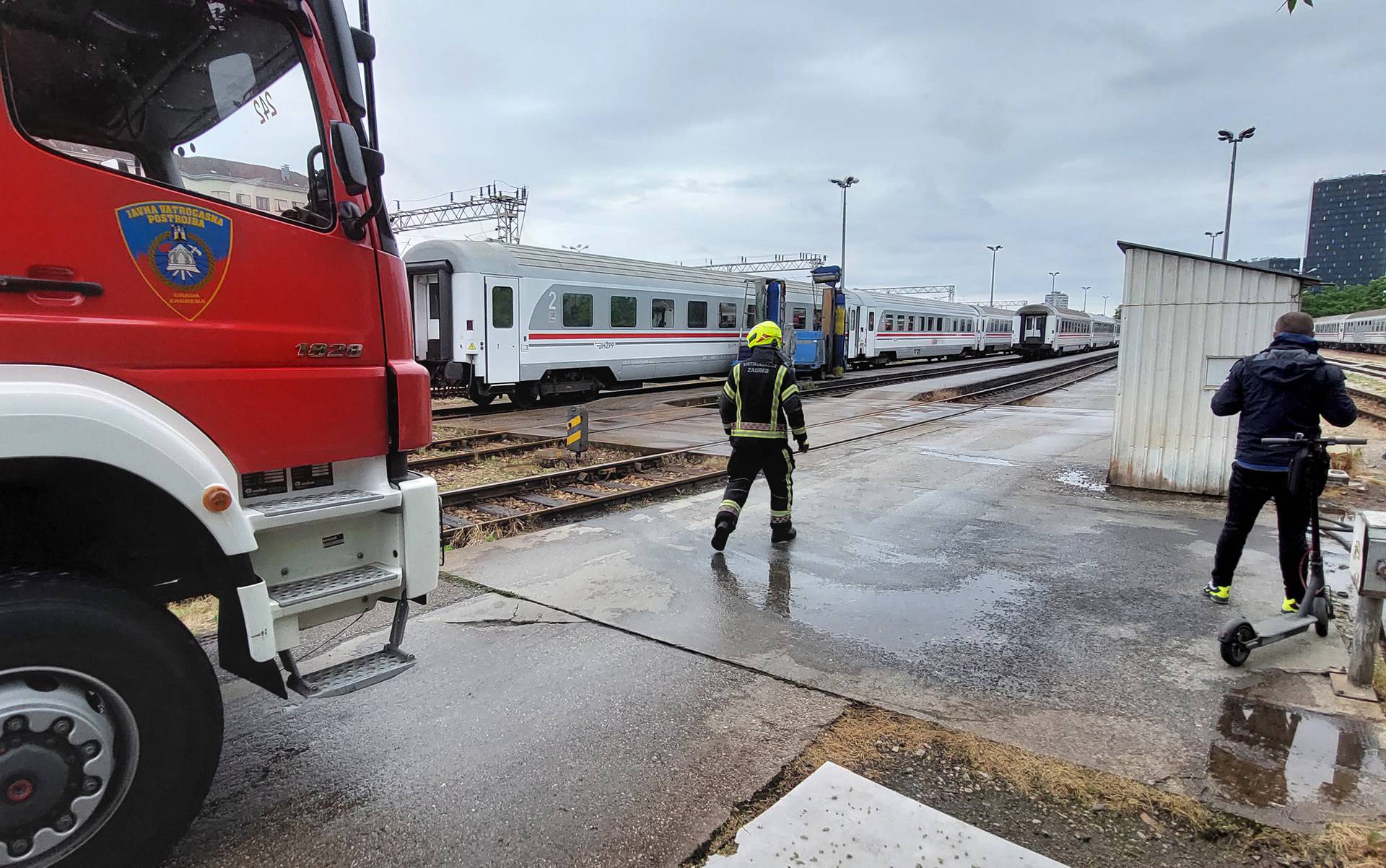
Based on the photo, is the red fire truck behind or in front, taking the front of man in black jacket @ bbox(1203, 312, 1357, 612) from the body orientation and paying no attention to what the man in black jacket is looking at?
behind

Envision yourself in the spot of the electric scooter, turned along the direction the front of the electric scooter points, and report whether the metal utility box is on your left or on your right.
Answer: on your right

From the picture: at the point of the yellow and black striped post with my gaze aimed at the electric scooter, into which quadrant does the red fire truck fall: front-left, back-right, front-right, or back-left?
front-right

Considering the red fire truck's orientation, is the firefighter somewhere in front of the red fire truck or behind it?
in front

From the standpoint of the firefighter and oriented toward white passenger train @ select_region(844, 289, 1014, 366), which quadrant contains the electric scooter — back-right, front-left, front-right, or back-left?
back-right

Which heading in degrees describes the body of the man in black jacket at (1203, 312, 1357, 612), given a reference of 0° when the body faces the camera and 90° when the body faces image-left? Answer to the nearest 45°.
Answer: approximately 180°

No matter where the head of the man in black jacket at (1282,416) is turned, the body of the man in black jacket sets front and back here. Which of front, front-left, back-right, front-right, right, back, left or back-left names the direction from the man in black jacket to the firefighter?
left

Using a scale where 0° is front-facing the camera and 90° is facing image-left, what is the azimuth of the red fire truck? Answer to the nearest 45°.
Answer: approximately 270°

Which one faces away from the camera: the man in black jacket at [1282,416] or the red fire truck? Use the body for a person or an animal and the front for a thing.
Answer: the man in black jacket

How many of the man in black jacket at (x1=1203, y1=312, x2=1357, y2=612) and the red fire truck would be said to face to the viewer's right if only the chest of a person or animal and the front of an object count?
1

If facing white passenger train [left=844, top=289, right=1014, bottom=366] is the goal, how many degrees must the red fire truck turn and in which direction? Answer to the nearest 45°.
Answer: approximately 45° to its left

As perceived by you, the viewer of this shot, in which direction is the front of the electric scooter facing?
facing away from the viewer and to the right of the viewer

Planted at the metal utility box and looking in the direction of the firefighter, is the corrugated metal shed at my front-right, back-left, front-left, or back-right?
front-right

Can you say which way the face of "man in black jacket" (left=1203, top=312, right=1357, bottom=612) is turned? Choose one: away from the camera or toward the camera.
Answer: away from the camera

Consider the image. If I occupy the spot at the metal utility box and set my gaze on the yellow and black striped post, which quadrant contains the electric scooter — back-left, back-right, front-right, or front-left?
front-right
